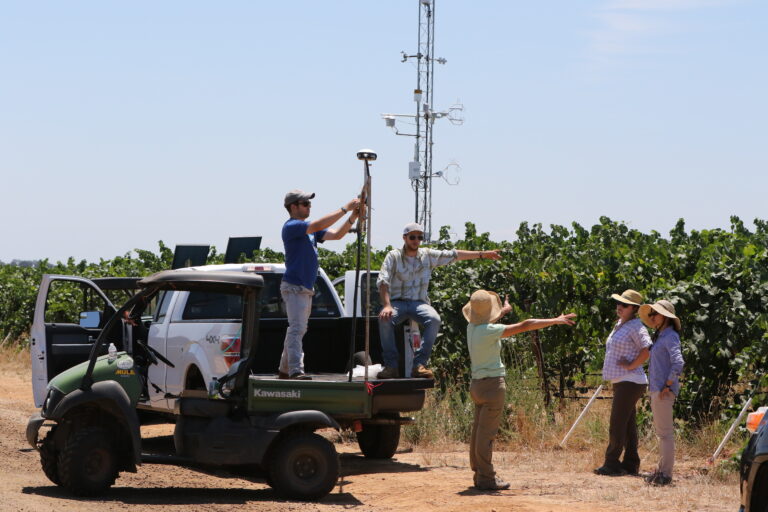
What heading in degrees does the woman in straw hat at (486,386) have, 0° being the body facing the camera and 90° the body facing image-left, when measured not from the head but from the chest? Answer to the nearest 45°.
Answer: approximately 225°

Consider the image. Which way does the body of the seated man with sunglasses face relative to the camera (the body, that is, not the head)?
toward the camera

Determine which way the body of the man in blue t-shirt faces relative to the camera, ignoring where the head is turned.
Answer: to the viewer's right

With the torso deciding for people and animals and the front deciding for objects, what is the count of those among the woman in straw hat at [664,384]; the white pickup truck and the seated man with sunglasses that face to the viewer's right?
0

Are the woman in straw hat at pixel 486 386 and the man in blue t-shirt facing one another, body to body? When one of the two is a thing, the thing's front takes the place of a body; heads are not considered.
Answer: no

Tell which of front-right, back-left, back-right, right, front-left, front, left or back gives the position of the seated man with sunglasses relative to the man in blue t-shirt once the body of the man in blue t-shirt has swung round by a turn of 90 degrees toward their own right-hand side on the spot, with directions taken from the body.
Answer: back-left

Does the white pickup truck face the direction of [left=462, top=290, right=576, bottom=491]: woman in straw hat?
no

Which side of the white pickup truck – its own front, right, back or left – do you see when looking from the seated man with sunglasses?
back

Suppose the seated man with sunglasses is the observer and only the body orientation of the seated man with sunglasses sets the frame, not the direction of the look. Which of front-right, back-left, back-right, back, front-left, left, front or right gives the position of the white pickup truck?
right

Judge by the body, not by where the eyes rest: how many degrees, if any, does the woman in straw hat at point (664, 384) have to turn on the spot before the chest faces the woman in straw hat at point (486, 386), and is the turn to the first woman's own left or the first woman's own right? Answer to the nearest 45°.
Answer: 0° — they already face them

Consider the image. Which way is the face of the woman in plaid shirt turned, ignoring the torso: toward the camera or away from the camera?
toward the camera

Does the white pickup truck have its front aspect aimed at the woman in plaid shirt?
no

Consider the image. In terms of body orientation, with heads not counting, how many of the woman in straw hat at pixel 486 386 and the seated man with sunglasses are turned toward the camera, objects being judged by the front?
1

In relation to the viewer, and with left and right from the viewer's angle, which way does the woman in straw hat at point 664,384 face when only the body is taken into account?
facing to the left of the viewer

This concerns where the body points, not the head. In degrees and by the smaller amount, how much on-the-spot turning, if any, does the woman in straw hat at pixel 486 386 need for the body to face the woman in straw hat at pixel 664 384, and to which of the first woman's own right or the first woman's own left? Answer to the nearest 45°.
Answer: approximately 45° to the first woman's own right

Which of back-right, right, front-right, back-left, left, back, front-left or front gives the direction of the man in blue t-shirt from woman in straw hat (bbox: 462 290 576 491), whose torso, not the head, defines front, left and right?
back-left

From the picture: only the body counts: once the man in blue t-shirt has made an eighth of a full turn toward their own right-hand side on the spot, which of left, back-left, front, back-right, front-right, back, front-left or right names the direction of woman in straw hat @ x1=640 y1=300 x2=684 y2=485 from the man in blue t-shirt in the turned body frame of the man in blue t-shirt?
front-left
